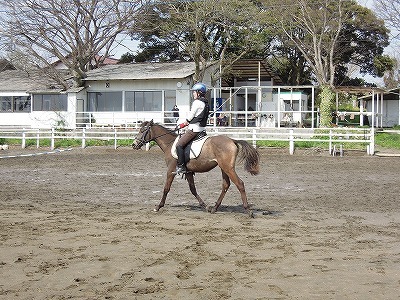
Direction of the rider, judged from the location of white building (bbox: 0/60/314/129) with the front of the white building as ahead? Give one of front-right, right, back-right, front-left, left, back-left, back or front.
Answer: front

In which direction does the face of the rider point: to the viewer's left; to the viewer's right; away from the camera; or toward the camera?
to the viewer's left

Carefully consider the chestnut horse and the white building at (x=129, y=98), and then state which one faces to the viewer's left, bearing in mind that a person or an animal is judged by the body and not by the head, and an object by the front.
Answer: the chestnut horse

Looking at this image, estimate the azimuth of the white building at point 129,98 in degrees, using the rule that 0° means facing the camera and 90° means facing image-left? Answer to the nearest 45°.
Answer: approximately 0°

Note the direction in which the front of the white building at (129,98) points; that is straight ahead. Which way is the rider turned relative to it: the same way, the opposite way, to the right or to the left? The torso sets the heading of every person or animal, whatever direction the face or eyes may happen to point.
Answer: to the right

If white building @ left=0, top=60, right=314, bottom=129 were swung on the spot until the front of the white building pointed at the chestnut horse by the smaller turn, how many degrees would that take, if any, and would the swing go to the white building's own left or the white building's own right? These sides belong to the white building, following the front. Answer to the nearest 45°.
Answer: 0° — it already faces it

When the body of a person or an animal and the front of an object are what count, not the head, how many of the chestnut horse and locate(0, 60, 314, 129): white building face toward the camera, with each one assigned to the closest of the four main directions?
1

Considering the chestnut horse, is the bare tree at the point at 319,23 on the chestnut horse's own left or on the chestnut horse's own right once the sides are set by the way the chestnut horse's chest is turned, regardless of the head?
on the chestnut horse's own right

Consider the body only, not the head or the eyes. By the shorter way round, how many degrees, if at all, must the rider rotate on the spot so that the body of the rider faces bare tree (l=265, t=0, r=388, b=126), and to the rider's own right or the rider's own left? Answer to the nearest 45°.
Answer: approximately 90° to the rider's own right

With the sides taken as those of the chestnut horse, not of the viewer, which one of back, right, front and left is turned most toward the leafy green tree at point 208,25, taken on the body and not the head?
right

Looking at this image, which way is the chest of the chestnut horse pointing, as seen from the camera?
to the viewer's left

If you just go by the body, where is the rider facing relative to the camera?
to the viewer's left

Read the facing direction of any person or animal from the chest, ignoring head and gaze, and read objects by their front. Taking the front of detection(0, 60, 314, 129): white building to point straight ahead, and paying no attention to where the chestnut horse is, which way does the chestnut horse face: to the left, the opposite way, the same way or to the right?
to the right

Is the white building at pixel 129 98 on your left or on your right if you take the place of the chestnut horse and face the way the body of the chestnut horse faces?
on your right

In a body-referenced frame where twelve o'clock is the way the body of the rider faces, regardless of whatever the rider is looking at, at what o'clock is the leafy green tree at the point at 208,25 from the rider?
The leafy green tree is roughly at 3 o'clock from the rider.
